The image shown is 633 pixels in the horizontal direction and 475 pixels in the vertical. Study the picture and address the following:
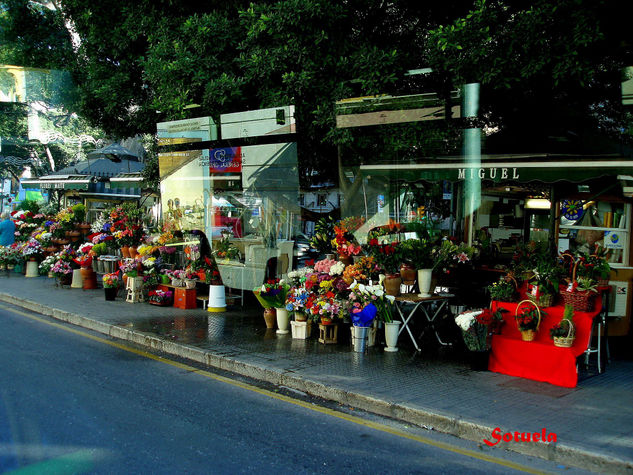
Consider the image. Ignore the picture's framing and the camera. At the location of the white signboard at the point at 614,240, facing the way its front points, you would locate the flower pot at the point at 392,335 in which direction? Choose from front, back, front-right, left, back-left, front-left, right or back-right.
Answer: front-right

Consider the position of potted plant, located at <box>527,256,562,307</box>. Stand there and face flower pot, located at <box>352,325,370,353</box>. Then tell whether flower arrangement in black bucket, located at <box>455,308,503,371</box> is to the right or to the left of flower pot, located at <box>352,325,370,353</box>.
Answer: left

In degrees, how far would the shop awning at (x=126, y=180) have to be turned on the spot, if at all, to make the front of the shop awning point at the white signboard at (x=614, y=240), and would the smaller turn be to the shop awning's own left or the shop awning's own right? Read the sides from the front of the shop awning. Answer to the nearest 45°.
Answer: approximately 45° to the shop awning's own left

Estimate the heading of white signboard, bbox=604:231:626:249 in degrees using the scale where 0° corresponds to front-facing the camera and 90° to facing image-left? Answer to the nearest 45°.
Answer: approximately 0°

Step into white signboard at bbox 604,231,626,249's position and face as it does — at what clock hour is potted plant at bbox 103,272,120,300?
The potted plant is roughly at 3 o'clock from the white signboard.

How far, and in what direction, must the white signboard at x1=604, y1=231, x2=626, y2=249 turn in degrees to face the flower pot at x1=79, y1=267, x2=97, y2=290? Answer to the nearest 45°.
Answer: approximately 90° to its right
